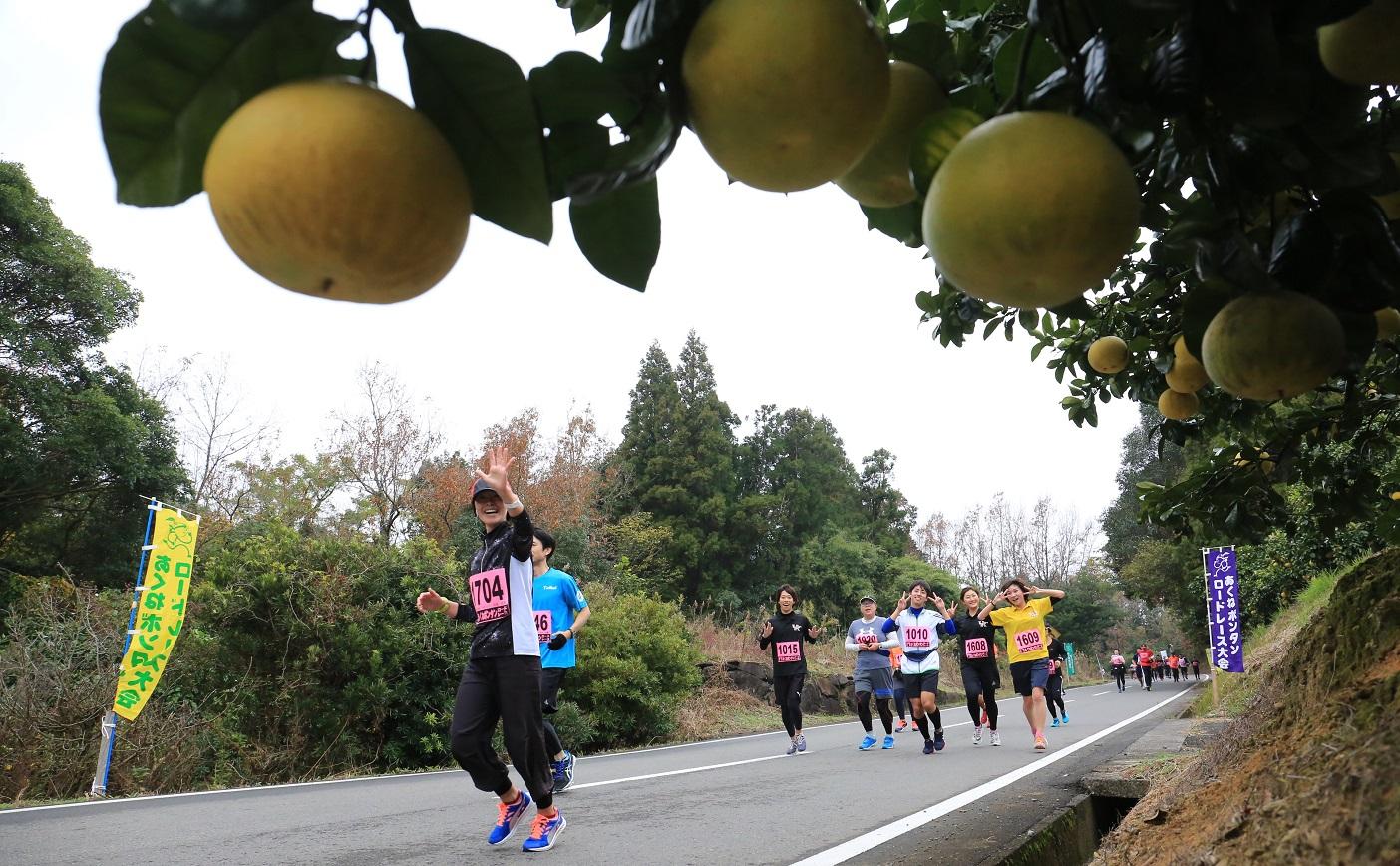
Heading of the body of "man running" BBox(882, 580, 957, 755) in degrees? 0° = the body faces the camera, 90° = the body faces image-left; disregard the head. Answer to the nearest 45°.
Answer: approximately 0°

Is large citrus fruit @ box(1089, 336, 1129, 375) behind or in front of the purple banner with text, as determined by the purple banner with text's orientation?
in front

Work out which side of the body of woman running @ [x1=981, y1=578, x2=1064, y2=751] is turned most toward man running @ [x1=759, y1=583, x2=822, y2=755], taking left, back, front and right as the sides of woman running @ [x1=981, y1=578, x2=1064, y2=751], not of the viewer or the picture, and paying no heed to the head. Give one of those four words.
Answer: right

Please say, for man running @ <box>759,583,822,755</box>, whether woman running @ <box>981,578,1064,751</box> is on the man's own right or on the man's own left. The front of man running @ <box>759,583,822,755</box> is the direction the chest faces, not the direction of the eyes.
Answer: on the man's own left
